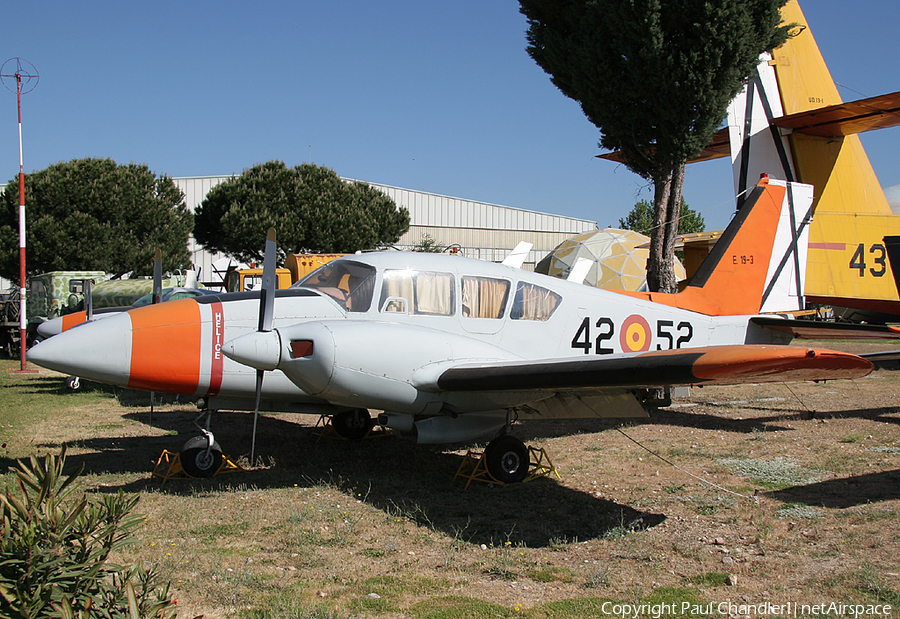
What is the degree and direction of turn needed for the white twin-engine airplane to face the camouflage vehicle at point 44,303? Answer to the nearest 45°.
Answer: approximately 90° to its right

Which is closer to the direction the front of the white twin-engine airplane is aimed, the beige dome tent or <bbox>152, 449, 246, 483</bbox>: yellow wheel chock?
the yellow wheel chock

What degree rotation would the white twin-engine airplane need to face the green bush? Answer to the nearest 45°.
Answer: approximately 45° to its left

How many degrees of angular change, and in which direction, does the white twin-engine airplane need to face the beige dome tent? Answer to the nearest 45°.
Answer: approximately 135° to its right

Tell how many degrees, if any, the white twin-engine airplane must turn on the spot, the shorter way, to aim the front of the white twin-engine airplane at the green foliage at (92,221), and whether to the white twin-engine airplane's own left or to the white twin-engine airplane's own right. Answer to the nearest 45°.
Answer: approximately 90° to the white twin-engine airplane's own right

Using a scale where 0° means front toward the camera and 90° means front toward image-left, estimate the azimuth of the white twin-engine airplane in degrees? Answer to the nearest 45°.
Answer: approximately 45°

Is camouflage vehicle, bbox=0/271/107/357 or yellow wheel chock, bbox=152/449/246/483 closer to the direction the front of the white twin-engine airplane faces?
the yellow wheel chock

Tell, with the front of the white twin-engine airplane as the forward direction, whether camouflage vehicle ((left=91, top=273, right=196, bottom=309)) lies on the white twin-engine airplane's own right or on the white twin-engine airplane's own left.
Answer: on the white twin-engine airplane's own right
